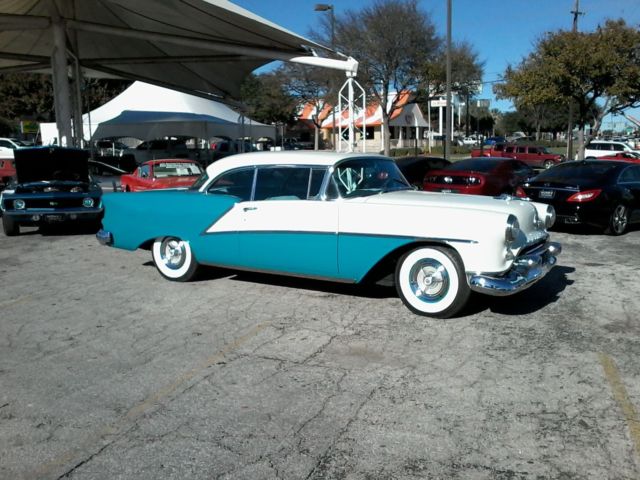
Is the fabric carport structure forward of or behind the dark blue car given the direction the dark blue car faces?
behind

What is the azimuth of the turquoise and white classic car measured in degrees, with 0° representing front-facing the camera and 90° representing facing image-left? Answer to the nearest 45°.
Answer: approximately 315°

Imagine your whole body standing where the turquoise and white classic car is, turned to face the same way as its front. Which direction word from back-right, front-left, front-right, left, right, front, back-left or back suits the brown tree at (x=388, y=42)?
back-left

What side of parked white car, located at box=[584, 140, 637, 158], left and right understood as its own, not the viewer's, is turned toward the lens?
right

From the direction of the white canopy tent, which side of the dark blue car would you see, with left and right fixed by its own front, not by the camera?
back

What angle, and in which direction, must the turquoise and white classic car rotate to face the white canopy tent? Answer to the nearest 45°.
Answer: approximately 135° to its left

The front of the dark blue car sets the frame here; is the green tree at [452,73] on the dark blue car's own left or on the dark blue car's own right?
on the dark blue car's own left

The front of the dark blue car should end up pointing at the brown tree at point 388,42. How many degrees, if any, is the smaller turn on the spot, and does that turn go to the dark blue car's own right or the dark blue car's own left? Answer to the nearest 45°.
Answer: approximately 135° to the dark blue car's own left

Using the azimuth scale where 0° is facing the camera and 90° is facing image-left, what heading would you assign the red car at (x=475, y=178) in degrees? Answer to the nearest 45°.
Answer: approximately 225°
